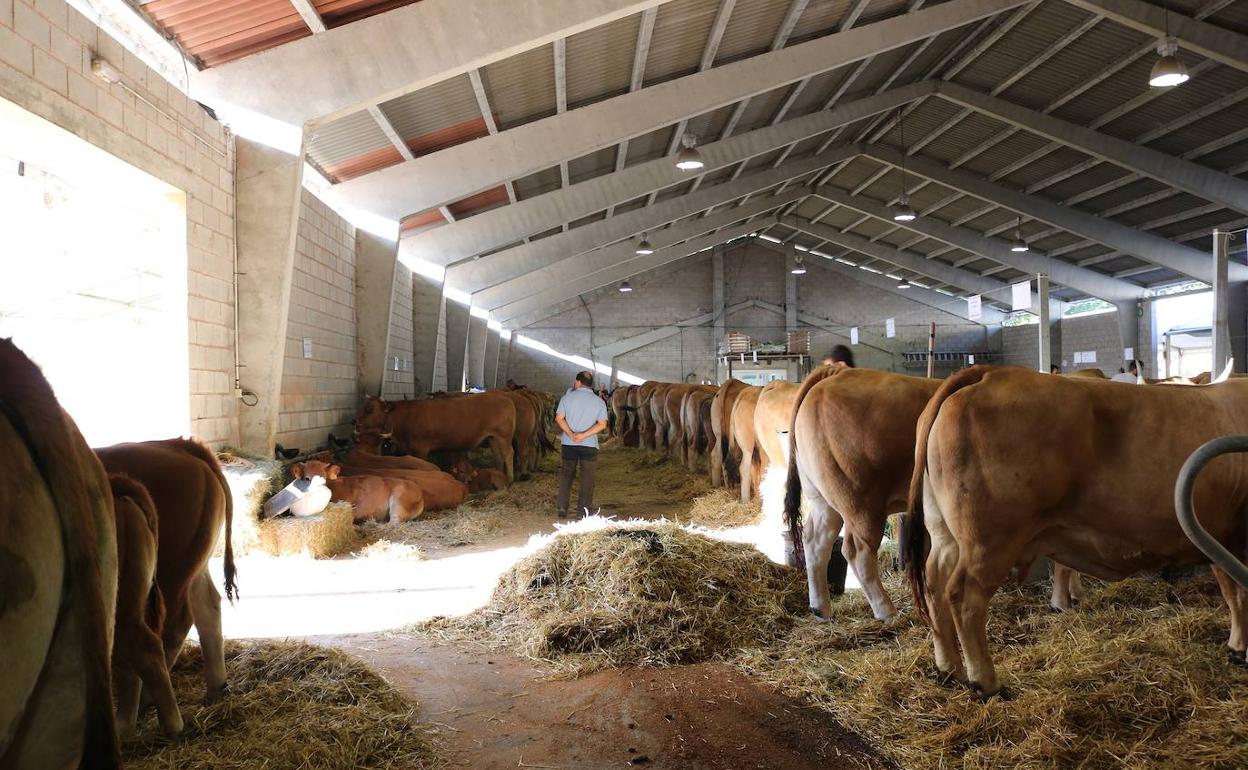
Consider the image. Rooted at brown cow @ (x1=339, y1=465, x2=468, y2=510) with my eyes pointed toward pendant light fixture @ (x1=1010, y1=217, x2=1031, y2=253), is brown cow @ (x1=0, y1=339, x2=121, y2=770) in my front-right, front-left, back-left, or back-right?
back-right

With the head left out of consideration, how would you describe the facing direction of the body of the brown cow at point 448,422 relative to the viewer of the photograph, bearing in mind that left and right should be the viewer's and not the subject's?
facing to the left of the viewer

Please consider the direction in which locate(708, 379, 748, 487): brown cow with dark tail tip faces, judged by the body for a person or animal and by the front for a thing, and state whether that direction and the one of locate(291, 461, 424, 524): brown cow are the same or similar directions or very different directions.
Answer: very different directions

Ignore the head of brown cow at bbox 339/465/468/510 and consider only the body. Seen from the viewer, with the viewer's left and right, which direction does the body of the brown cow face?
facing to the left of the viewer

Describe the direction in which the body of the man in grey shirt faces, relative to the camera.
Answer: away from the camera

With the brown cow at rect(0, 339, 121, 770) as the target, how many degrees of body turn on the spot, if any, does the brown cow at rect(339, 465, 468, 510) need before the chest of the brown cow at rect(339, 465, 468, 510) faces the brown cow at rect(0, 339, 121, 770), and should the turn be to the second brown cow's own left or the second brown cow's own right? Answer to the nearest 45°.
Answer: approximately 90° to the second brown cow's own left

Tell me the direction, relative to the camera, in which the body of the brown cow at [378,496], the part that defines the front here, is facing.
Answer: to the viewer's left

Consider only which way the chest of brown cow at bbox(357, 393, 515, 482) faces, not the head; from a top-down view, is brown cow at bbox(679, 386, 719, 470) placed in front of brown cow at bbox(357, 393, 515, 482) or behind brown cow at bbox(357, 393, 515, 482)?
behind

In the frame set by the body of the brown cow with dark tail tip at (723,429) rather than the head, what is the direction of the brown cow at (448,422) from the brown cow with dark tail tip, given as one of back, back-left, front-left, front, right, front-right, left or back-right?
back-left

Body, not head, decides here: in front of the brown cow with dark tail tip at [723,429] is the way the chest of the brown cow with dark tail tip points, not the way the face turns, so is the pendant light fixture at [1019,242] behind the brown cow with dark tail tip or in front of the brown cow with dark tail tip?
in front

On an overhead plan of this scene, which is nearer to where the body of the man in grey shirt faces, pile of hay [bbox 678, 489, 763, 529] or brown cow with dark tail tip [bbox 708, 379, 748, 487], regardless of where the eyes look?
the brown cow with dark tail tip

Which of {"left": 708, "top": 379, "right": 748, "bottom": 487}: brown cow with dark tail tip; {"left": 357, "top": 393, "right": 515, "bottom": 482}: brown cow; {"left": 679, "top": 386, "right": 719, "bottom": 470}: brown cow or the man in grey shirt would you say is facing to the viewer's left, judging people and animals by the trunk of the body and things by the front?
{"left": 357, "top": 393, "right": 515, "bottom": 482}: brown cow
